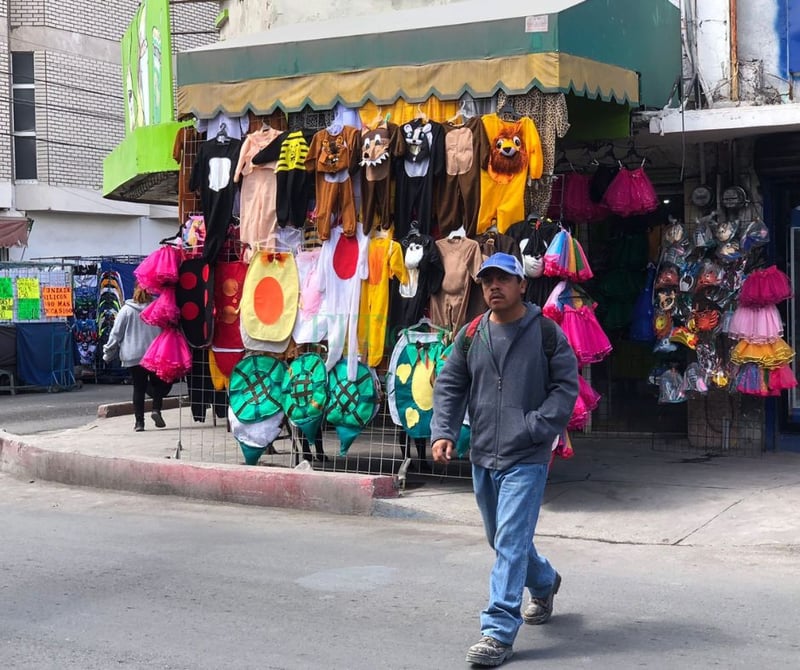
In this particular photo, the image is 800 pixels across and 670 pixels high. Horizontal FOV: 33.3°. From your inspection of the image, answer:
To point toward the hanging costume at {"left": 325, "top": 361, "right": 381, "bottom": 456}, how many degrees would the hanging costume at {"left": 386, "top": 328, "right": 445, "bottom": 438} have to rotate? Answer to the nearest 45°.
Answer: approximately 135° to its right

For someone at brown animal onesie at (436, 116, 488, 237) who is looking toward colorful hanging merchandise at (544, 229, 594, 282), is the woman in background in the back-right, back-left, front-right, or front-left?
back-left

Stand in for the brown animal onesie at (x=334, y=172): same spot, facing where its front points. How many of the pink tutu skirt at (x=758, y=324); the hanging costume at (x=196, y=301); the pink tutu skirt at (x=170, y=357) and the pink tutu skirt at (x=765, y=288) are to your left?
2

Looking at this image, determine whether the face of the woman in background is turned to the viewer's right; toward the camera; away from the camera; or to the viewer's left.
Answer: away from the camera

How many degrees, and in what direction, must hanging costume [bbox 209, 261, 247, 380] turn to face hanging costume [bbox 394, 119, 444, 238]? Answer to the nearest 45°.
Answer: approximately 45° to its left

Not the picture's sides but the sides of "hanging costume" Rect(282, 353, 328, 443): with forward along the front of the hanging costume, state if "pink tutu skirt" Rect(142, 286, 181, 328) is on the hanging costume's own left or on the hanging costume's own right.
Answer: on the hanging costume's own right

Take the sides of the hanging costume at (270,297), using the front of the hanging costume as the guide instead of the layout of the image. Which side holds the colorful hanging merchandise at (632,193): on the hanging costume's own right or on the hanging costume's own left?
on the hanging costume's own left

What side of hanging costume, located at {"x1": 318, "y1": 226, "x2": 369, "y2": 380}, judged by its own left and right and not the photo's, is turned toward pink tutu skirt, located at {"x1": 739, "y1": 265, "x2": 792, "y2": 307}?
left
